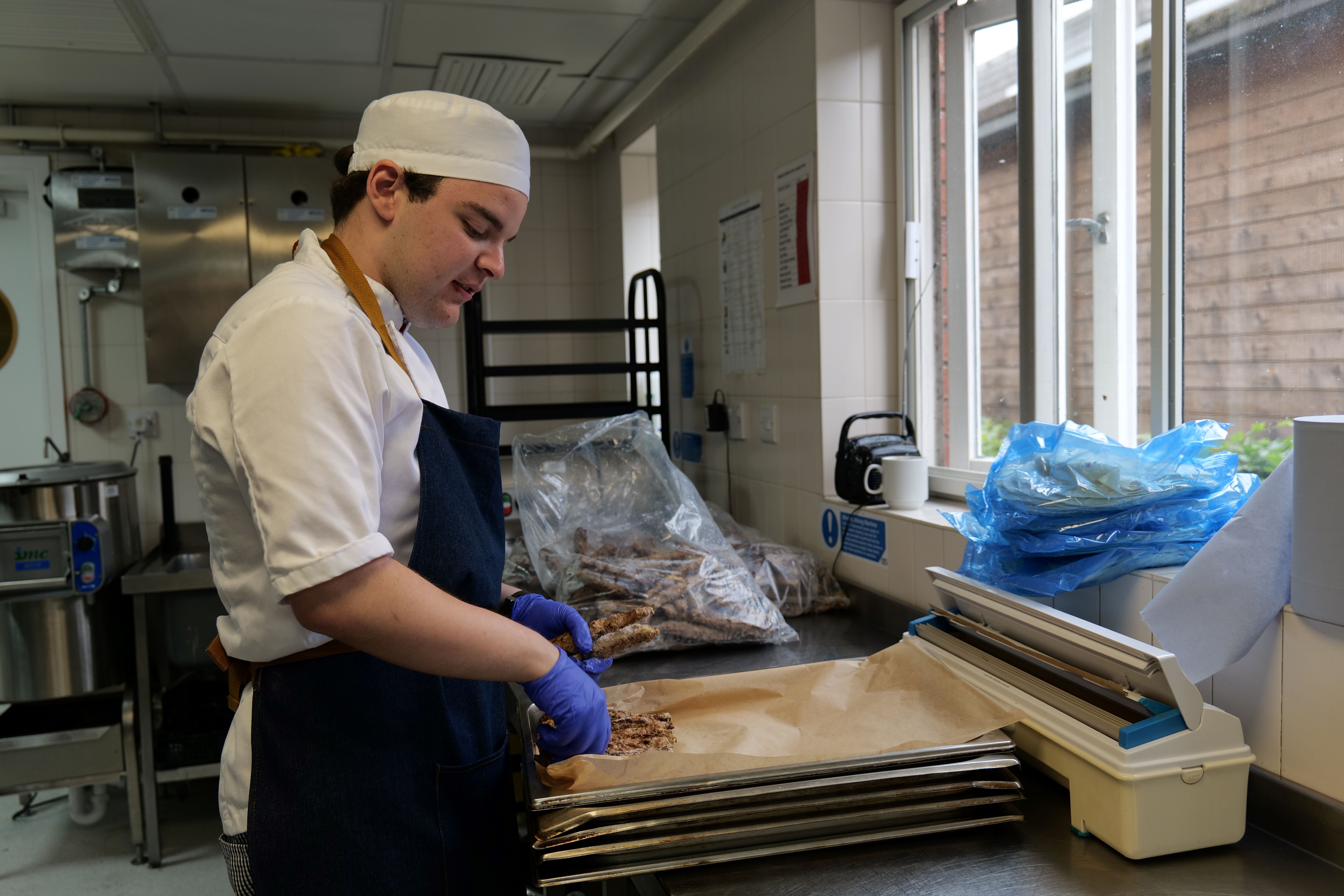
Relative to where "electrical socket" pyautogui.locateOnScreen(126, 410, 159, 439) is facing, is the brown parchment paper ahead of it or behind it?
ahead

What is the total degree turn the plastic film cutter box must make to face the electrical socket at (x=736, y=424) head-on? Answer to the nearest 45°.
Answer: approximately 90° to its right

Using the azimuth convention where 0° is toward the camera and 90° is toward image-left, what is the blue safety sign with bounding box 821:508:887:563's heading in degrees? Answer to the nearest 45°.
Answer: approximately 45°

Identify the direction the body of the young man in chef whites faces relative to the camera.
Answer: to the viewer's right

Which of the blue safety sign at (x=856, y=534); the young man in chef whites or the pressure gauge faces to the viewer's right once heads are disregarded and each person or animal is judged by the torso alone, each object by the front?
the young man in chef whites

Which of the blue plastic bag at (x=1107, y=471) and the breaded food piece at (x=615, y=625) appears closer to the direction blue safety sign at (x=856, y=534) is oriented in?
the breaded food piece

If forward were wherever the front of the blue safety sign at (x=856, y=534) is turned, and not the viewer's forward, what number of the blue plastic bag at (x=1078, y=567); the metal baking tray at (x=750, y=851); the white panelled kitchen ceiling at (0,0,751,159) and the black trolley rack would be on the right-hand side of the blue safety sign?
2

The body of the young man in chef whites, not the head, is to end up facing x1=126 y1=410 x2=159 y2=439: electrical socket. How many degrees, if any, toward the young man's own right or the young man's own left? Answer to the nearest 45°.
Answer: approximately 90° to the young man's own left

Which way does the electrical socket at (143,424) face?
toward the camera

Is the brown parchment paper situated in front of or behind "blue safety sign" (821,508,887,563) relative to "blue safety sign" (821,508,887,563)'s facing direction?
in front

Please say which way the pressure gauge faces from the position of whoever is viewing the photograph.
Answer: facing the viewer

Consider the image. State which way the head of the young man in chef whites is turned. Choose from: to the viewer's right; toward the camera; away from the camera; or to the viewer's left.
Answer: to the viewer's right

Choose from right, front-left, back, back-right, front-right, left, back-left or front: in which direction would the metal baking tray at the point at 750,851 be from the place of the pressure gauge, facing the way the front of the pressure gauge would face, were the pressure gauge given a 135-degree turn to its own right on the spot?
back-left

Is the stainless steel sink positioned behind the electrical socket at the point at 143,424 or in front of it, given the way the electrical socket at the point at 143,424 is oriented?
in front
